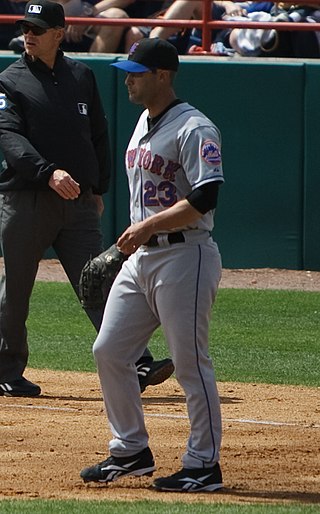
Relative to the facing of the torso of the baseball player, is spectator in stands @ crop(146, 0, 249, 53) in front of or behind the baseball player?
behind

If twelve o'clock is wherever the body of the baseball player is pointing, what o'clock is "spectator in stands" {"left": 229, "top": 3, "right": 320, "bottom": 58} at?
The spectator in stands is roughly at 5 o'clock from the baseball player.

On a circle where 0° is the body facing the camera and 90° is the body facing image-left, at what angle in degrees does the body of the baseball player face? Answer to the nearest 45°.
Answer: approximately 45°

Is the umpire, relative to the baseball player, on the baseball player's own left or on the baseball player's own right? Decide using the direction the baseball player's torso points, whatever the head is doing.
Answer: on the baseball player's own right

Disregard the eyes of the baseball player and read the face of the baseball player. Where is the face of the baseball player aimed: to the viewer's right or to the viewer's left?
to the viewer's left

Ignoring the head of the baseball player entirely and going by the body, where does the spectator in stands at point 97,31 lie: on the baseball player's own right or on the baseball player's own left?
on the baseball player's own right
